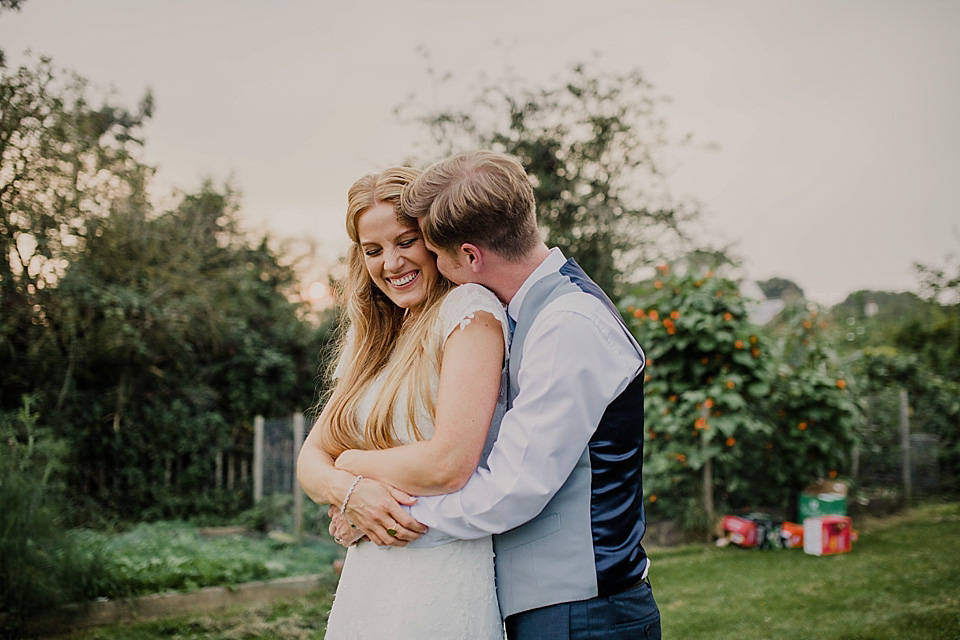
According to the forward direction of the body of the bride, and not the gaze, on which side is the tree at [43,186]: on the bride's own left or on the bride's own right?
on the bride's own right

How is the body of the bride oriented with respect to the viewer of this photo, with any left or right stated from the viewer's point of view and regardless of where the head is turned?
facing the viewer and to the left of the viewer

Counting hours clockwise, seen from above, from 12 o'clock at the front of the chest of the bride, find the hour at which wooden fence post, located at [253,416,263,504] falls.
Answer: The wooden fence post is roughly at 4 o'clock from the bride.

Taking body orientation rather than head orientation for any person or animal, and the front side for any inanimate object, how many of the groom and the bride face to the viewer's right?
0

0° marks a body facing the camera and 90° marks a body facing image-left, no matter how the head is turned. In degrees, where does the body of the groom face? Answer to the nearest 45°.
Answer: approximately 90°

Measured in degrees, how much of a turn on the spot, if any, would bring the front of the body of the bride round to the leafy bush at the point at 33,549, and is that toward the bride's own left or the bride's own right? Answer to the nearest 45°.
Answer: approximately 90° to the bride's own right

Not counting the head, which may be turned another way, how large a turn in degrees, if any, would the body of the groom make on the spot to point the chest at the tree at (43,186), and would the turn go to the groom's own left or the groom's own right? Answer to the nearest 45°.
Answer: approximately 45° to the groom's own right
